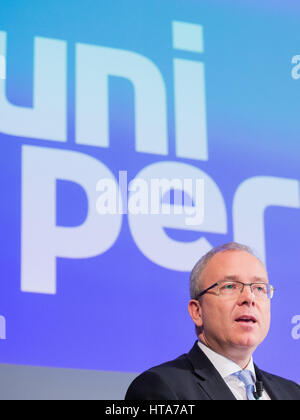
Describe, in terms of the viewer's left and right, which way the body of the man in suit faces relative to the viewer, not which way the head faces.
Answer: facing the viewer and to the right of the viewer
